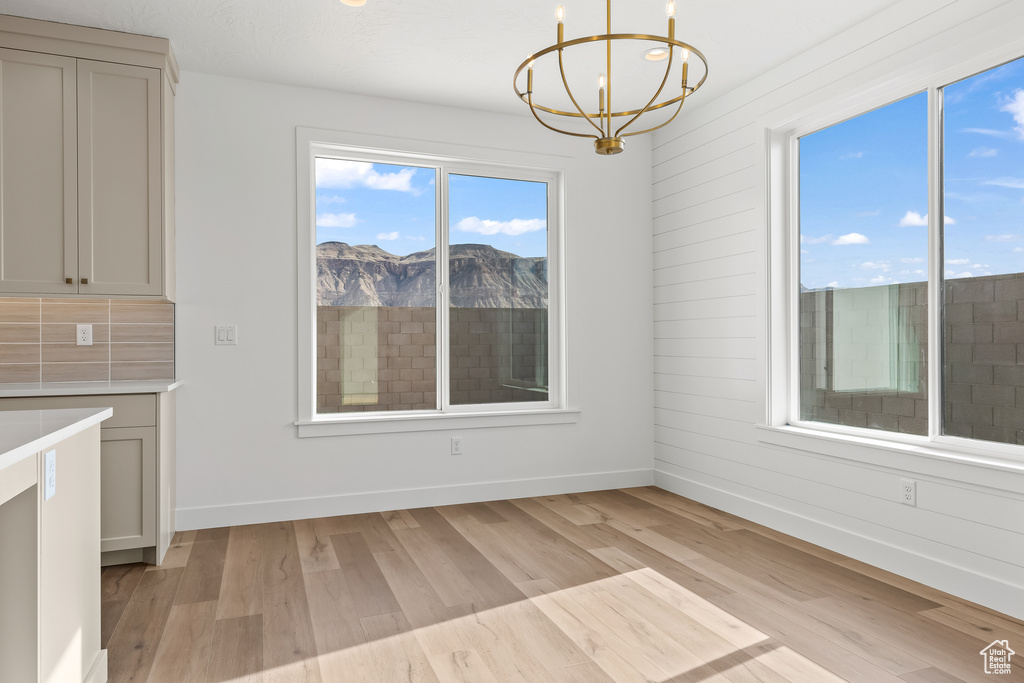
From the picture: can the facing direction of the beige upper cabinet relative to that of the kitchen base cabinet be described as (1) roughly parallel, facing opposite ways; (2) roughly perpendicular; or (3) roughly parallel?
roughly parallel

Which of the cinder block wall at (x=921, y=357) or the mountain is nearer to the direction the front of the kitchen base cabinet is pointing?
the cinder block wall

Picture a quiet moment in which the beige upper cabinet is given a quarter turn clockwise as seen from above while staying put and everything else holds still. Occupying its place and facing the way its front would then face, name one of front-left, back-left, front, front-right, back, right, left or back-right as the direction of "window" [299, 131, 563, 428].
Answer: back

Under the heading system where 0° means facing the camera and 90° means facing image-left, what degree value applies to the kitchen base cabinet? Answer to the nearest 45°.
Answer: approximately 0°

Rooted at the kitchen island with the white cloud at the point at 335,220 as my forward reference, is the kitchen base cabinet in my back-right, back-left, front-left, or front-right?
front-left

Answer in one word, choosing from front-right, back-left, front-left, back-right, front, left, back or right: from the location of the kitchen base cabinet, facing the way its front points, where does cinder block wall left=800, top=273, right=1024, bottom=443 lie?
front-left

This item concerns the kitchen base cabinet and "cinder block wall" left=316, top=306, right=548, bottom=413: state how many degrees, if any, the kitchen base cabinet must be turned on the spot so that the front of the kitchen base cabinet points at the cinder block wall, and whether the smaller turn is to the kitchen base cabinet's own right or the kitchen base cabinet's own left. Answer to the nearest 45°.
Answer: approximately 90° to the kitchen base cabinet's own left

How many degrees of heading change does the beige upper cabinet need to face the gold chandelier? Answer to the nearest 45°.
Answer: approximately 45° to its left

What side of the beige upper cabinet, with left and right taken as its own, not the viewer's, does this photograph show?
front

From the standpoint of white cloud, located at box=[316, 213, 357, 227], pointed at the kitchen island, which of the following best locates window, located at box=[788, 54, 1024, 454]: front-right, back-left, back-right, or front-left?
front-left

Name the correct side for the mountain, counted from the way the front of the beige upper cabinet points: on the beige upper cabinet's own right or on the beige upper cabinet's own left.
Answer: on the beige upper cabinet's own left

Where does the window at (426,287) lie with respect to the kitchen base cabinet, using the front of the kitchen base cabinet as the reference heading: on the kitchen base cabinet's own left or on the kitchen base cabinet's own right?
on the kitchen base cabinet's own left
